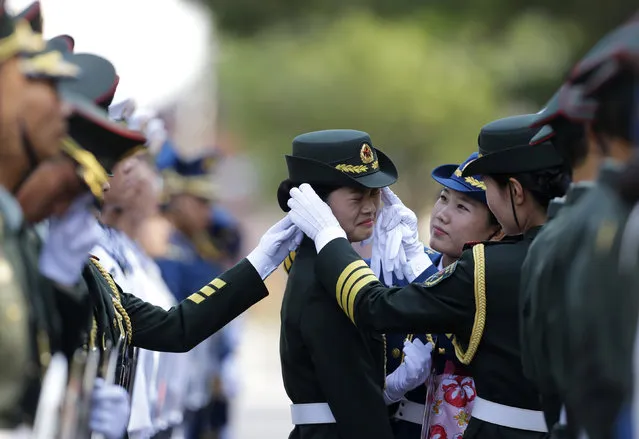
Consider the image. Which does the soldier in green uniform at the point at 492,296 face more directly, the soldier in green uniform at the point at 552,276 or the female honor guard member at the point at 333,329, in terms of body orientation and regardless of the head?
the female honor guard member

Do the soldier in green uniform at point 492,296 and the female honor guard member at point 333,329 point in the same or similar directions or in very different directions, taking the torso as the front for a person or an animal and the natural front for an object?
very different directions

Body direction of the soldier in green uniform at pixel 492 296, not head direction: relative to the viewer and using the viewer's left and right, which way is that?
facing away from the viewer and to the left of the viewer

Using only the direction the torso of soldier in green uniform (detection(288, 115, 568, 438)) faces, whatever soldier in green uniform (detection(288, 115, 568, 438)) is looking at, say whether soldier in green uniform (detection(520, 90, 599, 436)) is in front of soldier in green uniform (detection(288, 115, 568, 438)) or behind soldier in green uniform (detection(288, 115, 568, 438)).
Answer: behind

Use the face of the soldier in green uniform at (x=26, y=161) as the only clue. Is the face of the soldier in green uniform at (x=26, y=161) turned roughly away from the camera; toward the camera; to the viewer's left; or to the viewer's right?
to the viewer's right

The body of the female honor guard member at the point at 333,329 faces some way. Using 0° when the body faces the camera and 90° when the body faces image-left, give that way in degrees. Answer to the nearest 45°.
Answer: approximately 315°

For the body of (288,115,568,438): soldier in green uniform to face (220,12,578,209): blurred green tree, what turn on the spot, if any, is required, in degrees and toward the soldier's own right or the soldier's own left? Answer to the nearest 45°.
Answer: approximately 45° to the soldier's own right

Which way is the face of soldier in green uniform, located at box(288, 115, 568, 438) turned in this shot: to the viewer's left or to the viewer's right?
to the viewer's left
